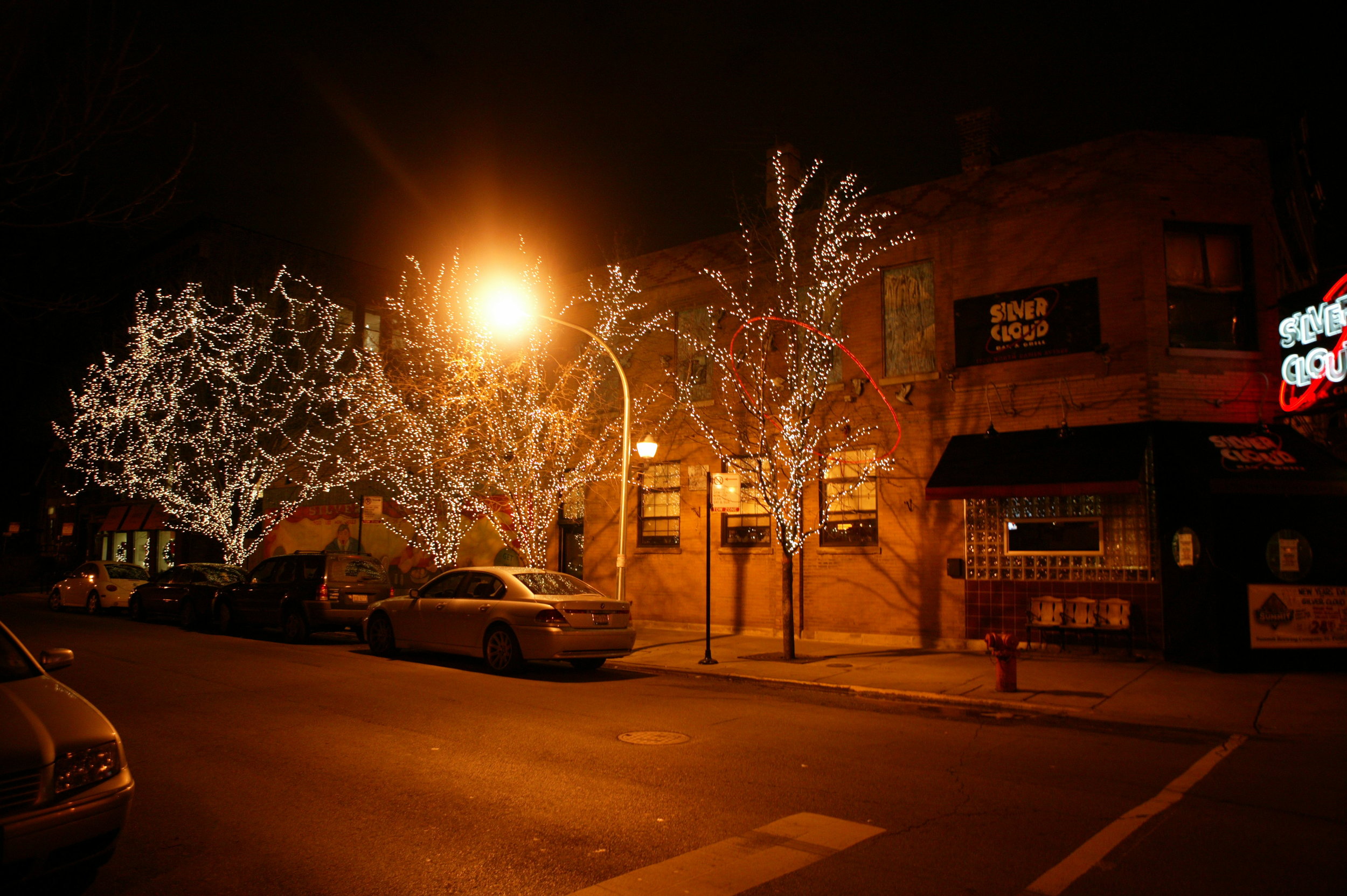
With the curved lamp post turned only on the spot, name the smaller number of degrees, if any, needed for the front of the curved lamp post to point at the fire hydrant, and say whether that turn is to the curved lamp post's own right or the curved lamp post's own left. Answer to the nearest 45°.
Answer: approximately 135° to the curved lamp post's own left

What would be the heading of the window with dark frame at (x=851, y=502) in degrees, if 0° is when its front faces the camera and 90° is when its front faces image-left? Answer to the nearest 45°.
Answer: approximately 0°

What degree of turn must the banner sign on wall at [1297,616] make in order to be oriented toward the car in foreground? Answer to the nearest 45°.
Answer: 0° — it already faces it

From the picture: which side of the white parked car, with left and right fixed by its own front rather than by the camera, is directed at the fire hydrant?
back

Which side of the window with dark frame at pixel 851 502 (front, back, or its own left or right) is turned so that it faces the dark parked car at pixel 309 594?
right

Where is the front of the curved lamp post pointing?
to the viewer's left

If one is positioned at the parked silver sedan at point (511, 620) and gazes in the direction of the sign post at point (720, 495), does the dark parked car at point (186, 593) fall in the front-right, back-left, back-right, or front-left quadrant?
back-left

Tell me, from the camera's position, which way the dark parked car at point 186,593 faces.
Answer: facing away from the viewer and to the left of the viewer

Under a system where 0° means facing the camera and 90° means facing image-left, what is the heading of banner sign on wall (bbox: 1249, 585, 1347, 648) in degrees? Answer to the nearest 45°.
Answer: approximately 0°

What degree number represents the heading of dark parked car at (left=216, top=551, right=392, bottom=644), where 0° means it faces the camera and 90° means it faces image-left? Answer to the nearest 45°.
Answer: approximately 135°

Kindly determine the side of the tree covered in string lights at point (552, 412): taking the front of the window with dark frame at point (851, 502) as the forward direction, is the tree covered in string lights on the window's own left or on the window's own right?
on the window's own right
